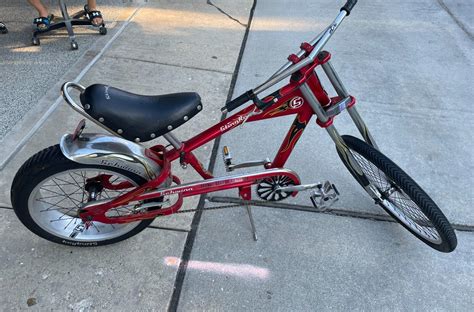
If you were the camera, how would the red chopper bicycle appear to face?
facing to the right of the viewer
